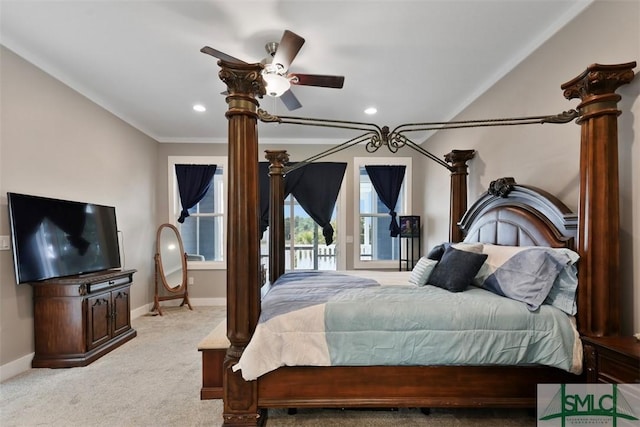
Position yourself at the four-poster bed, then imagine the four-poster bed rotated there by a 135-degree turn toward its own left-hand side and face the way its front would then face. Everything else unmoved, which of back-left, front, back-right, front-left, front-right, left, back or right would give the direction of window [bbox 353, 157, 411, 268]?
back-left

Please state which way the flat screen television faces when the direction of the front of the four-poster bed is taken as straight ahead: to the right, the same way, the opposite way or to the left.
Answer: the opposite way

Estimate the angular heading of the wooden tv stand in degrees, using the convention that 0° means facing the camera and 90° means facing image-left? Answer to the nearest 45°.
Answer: approximately 315°

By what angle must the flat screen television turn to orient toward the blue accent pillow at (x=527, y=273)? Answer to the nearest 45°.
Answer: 0° — it already faces it

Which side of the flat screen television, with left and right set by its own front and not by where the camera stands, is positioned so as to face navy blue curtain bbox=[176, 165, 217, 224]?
left

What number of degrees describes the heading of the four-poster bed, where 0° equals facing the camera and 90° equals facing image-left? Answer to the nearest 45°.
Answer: approximately 90°

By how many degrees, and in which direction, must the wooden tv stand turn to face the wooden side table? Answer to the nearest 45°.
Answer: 0° — it already faces it

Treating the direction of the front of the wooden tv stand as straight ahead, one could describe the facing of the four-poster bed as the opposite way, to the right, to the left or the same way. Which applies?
the opposite way

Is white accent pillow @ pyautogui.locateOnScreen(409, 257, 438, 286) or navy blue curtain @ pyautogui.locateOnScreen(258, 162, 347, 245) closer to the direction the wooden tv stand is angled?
the white accent pillow

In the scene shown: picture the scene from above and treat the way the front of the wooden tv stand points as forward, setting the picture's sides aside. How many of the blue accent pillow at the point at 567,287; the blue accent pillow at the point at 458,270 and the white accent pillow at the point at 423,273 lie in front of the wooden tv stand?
3
